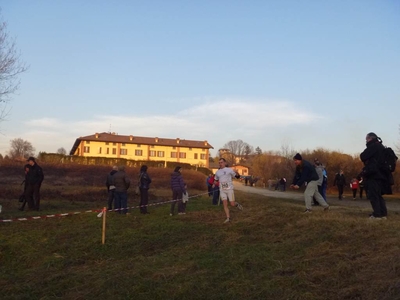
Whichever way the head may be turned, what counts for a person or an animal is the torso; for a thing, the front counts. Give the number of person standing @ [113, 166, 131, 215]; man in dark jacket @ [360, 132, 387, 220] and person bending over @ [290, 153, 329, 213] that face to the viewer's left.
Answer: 2

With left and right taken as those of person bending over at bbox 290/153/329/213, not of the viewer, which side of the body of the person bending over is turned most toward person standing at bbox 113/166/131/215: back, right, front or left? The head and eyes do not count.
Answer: front

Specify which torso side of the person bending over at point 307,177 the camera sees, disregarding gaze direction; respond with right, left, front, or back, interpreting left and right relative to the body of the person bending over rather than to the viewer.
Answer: left

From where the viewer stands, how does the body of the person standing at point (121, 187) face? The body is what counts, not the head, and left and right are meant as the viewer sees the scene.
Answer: facing away from the viewer

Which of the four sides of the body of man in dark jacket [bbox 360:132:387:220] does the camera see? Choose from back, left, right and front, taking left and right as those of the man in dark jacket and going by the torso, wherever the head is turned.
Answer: left

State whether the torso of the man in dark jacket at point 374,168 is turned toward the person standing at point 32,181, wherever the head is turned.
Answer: yes

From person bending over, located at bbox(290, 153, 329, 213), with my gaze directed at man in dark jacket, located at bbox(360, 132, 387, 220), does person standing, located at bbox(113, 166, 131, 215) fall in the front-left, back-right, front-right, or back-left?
back-right

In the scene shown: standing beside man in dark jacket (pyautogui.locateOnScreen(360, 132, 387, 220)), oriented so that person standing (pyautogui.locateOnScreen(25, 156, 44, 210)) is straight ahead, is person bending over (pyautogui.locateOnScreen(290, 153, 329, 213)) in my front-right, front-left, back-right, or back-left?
front-right

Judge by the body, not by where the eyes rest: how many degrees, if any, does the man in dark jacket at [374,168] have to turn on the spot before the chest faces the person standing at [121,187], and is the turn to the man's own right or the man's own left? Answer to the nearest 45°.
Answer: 0° — they already face them

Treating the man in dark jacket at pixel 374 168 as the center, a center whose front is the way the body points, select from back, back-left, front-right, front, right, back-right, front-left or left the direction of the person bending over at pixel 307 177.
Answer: front-right
